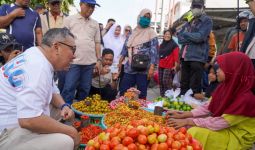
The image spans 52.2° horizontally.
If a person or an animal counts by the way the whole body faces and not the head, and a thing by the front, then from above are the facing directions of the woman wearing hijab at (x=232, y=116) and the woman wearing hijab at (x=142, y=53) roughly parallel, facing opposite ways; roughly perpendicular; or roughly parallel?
roughly perpendicular

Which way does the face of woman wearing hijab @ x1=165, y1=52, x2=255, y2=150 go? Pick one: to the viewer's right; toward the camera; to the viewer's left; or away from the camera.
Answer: to the viewer's left

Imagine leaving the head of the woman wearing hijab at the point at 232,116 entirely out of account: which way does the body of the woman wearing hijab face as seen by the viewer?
to the viewer's left

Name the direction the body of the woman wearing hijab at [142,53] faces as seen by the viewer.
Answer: toward the camera

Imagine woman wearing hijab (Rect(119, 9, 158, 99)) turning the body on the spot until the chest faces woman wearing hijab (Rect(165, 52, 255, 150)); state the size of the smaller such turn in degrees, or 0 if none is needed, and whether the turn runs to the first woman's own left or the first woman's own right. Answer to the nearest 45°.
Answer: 0° — they already face them

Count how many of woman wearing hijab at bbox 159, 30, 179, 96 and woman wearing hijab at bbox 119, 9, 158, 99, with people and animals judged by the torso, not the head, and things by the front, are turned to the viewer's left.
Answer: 0

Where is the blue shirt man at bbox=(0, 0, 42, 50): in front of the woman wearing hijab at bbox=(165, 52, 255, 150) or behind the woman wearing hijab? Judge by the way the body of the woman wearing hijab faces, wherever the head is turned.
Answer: in front

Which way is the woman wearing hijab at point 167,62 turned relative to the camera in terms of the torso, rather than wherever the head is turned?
toward the camera

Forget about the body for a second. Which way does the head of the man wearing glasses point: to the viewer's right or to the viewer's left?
to the viewer's right

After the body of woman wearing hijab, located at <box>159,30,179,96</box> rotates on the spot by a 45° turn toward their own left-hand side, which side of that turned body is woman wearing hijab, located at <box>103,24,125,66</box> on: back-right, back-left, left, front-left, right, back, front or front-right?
back-right

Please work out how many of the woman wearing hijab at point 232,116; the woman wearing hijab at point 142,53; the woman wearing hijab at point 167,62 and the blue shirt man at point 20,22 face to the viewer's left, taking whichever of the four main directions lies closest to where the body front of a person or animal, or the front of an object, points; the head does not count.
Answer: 1
